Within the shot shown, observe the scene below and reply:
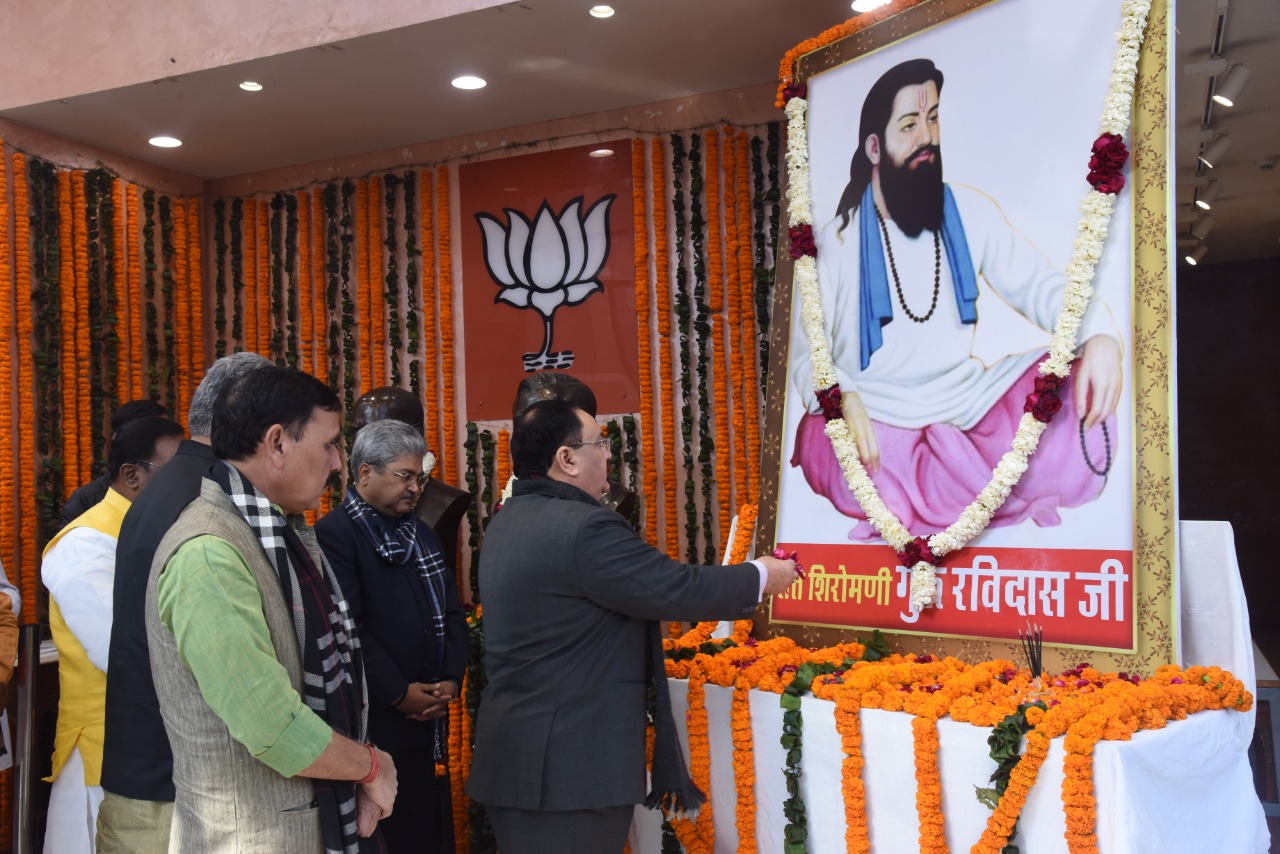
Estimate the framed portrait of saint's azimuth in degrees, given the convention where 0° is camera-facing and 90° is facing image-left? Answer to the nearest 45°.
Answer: approximately 45°

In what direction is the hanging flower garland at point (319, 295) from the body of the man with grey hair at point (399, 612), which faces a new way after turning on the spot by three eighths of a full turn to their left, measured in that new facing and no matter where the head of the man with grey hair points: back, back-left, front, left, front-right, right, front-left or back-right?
front

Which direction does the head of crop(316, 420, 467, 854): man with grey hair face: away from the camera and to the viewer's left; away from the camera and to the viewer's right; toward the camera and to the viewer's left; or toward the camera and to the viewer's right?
toward the camera and to the viewer's right

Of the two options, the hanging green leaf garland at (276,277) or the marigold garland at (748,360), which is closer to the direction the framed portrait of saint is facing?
the hanging green leaf garland

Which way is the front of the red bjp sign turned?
toward the camera

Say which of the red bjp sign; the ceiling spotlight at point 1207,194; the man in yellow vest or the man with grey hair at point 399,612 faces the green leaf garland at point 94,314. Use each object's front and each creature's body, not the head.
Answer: the ceiling spotlight

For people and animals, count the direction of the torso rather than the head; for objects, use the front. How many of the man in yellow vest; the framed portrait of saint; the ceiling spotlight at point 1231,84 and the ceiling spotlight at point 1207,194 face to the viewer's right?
1

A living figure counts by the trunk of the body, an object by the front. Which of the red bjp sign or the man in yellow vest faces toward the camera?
the red bjp sign

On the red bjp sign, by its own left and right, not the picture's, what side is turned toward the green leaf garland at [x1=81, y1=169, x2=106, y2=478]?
right

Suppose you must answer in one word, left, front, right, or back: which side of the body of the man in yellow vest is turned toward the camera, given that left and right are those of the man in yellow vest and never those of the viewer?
right

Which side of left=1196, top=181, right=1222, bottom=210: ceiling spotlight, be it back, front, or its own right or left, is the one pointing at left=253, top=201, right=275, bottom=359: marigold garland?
front

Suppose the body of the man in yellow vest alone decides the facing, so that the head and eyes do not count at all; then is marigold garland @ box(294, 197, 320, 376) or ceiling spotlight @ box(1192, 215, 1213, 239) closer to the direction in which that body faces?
the ceiling spotlight

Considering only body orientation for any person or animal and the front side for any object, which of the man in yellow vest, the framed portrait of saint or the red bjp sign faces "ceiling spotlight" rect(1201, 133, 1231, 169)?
the man in yellow vest

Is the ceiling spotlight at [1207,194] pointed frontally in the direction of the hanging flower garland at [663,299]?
yes
